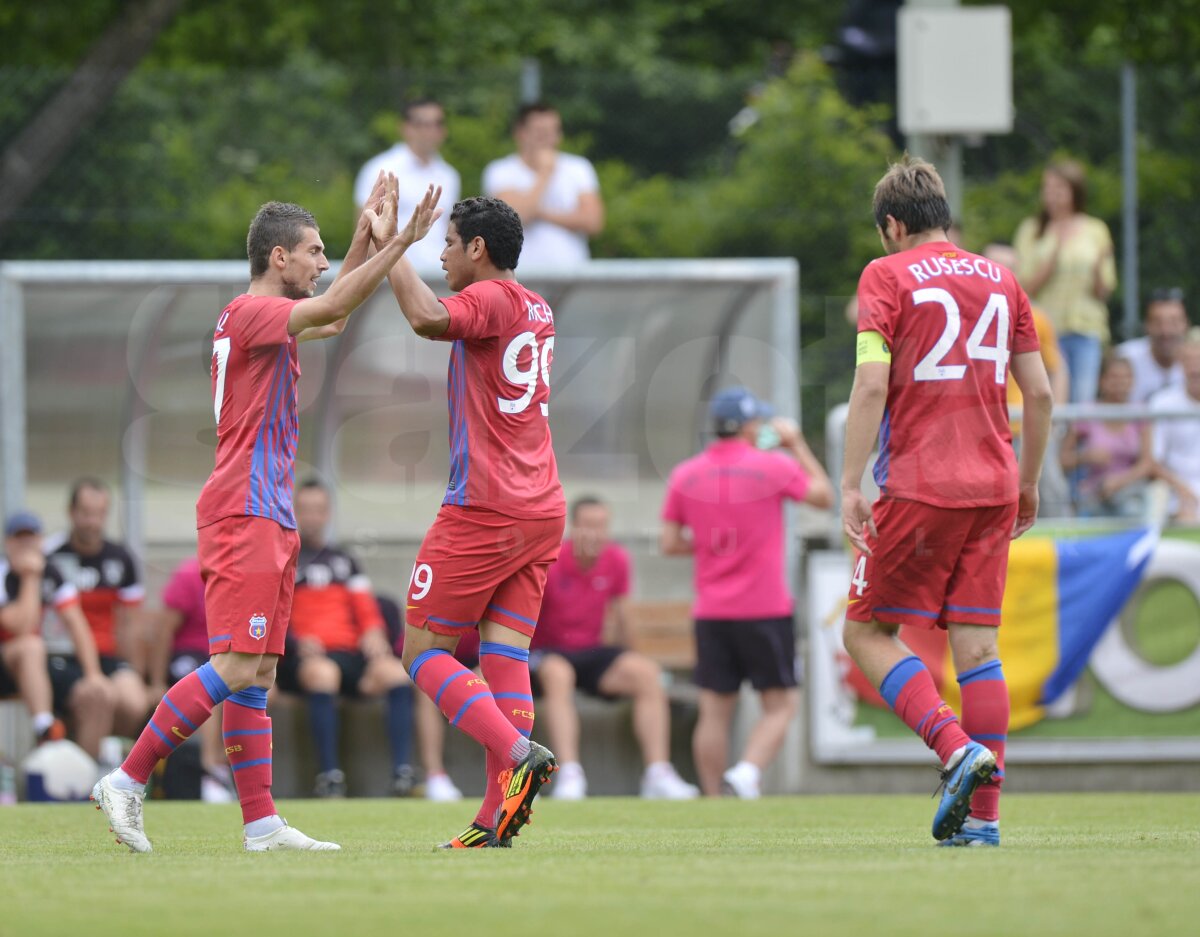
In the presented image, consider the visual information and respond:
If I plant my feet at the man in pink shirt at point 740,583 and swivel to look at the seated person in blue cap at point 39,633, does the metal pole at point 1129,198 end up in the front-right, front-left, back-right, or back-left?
back-right

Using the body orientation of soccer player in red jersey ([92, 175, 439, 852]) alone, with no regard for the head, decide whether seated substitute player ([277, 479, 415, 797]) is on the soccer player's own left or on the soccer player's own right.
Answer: on the soccer player's own left

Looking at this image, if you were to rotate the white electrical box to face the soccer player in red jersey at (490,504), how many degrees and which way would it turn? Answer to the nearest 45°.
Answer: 0° — it already faces them

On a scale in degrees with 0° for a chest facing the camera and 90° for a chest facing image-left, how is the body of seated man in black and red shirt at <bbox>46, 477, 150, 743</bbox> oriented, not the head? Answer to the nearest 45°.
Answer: approximately 0°

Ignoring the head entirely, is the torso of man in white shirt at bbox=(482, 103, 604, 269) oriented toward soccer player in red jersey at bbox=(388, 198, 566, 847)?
yes

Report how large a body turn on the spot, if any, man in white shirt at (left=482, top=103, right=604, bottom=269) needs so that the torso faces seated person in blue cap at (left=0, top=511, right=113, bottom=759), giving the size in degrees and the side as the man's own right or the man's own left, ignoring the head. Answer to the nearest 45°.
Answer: approximately 45° to the man's own right

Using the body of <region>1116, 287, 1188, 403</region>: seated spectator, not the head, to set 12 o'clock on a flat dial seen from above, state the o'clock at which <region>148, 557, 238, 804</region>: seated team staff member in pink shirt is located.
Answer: <region>148, 557, 238, 804</region>: seated team staff member in pink shirt is roughly at 2 o'clock from <region>1116, 287, 1188, 403</region>: seated spectator.

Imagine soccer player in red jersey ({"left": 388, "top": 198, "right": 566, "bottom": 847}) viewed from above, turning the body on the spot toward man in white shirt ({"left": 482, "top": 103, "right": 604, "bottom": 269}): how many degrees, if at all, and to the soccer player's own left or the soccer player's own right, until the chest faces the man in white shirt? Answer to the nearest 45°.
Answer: approximately 90° to the soccer player's own right

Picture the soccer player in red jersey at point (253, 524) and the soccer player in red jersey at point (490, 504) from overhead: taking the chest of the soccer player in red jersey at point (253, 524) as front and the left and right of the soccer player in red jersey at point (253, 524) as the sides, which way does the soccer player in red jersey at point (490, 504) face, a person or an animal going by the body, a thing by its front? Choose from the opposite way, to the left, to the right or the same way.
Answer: the opposite way

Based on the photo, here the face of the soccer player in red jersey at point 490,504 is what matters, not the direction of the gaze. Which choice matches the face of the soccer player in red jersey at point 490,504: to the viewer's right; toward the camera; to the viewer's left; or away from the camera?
to the viewer's left

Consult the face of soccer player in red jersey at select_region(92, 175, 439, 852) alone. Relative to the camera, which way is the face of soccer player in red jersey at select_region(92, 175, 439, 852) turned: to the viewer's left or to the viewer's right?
to the viewer's right

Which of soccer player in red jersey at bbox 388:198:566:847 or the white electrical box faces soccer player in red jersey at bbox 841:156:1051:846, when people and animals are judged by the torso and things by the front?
the white electrical box
